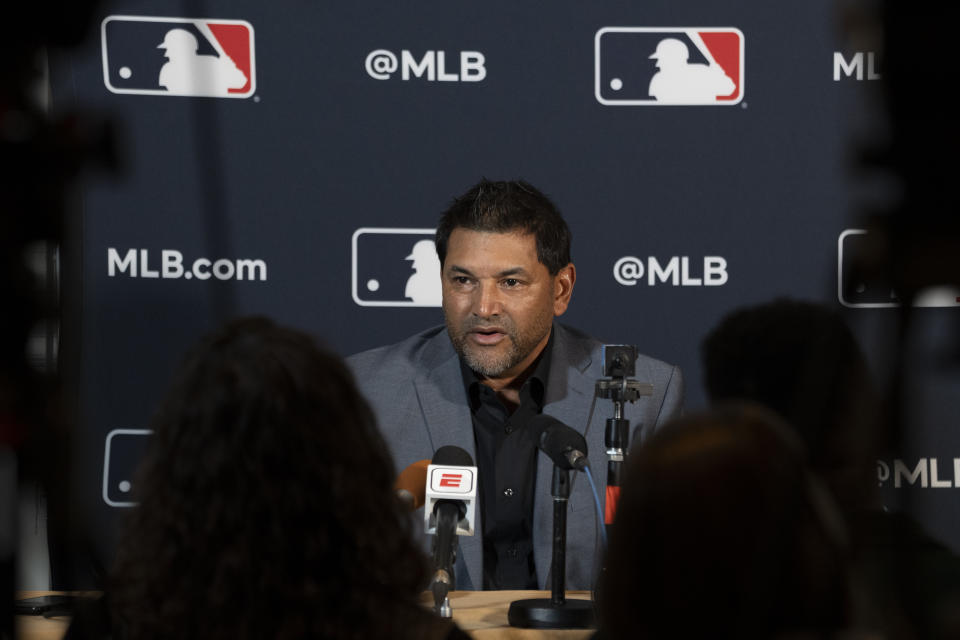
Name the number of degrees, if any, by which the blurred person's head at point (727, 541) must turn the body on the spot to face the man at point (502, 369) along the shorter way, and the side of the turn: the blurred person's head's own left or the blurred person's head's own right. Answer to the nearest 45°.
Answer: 0° — they already face them

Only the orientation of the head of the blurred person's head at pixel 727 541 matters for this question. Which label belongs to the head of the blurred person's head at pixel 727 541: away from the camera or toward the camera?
away from the camera

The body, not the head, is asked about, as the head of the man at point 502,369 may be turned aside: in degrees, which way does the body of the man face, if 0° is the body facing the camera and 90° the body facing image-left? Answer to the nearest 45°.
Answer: approximately 0°

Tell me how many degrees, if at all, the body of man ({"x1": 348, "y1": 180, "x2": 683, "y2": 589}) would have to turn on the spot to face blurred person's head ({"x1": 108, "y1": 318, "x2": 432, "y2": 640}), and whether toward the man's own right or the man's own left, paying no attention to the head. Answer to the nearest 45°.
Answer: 0° — they already face them

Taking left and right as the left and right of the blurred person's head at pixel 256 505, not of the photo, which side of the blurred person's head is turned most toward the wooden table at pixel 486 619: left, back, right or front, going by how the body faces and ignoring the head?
front

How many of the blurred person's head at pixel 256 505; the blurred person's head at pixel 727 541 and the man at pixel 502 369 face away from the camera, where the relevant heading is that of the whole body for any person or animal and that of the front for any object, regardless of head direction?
2

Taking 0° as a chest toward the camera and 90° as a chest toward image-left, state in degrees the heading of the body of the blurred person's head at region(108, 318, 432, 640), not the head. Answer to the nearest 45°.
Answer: approximately 180°

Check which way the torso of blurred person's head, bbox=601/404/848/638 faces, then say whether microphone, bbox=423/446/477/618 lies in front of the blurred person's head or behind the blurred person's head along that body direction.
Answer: in front

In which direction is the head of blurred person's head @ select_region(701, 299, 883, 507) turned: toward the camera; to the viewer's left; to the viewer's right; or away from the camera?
away from the camera

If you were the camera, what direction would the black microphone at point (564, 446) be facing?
facing away from the viewer and to the left of the viewer

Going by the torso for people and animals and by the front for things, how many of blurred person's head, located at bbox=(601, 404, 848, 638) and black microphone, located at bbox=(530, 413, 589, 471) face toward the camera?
0

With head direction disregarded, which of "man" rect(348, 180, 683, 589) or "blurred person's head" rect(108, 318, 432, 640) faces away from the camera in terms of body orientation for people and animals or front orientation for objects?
the blurred person's head

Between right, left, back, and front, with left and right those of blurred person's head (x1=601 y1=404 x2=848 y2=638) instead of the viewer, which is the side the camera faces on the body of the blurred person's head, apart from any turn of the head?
back
